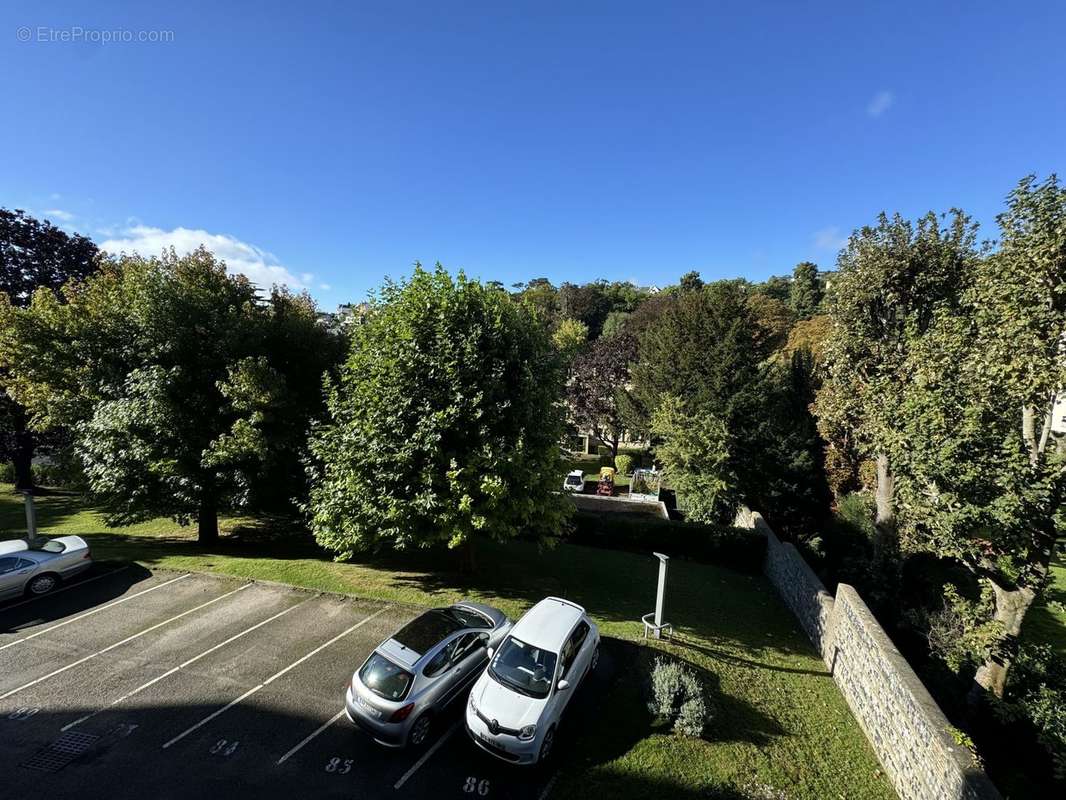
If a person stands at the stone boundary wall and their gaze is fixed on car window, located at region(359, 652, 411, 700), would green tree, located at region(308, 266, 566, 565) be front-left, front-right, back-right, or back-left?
front-right

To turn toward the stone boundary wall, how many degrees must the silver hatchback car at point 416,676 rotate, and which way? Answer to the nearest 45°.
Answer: approximately 45° to its right

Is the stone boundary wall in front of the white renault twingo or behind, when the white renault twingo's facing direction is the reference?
behind

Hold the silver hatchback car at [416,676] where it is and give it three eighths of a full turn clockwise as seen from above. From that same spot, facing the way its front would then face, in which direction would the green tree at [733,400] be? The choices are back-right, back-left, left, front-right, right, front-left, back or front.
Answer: back-left

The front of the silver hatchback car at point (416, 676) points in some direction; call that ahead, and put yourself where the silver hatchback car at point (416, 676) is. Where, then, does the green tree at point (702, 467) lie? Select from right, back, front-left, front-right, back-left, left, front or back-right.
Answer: front

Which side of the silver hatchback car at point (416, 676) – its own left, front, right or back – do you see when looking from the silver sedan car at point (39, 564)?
left

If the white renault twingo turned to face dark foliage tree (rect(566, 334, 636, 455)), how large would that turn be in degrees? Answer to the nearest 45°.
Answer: approximately 135° to its right

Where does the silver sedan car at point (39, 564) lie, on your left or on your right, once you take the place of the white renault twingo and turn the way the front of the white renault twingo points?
on your right

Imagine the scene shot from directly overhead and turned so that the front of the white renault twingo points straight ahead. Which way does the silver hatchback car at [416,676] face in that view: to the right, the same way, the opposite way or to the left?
the opposite way

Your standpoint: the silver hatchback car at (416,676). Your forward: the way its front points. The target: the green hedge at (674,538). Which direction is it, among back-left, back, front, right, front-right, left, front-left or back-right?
front

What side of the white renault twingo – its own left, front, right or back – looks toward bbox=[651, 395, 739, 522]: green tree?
back

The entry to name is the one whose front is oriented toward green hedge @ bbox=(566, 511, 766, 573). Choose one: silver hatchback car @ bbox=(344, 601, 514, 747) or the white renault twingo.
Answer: the silver hatchback car

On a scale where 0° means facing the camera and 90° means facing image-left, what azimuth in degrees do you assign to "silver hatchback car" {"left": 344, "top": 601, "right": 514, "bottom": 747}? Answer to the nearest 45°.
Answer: approximately 225°
